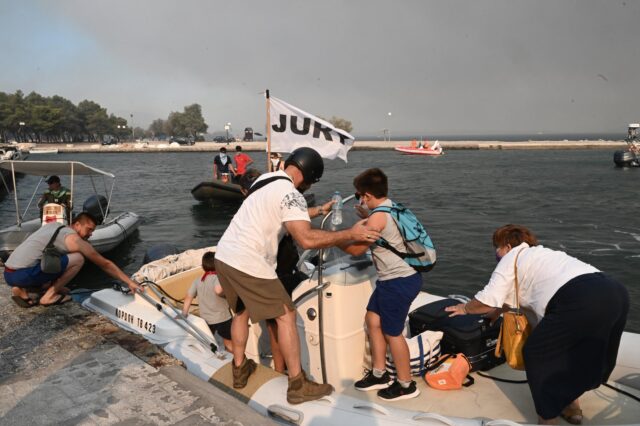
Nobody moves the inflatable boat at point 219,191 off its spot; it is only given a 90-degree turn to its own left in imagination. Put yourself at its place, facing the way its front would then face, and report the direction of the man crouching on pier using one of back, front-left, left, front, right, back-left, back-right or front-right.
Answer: front

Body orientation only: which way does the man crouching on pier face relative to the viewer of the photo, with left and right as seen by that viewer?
facing to the right of the viewer

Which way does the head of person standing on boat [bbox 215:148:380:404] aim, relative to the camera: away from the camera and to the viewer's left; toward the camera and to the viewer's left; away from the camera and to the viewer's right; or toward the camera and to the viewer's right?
away from the camera and to the viewer's right

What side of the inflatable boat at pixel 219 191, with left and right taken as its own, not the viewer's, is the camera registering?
left

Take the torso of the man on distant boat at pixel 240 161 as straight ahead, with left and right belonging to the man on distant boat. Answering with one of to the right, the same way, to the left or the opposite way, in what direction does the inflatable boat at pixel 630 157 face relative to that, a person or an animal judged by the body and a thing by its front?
to the right

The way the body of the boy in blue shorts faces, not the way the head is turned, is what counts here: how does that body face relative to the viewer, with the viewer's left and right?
facing to the left of the viewer

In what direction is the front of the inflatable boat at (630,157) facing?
to the viewer's left
